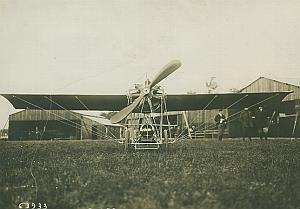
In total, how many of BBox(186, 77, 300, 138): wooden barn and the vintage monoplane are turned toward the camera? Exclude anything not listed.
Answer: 2

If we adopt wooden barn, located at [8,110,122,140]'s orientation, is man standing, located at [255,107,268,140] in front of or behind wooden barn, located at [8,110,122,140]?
in front

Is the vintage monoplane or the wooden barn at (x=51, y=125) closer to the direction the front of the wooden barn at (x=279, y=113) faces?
the vintage monoplane

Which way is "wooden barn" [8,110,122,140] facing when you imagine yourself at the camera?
facing the viewer

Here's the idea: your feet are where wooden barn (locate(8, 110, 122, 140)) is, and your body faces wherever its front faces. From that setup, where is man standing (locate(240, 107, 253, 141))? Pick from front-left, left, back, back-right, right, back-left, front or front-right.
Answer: front-left

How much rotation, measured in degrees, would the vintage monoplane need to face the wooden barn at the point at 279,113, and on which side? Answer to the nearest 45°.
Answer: approximately 135° to its left

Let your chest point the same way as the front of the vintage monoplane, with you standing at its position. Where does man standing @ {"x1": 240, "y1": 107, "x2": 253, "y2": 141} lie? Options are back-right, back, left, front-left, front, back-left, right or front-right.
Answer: back-left

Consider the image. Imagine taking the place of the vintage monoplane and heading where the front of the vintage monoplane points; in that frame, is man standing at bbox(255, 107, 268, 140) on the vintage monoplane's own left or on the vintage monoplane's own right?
on the vintage monoplane's own left

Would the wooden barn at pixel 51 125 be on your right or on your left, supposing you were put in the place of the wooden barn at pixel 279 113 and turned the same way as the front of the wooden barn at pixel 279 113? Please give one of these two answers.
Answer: on your right

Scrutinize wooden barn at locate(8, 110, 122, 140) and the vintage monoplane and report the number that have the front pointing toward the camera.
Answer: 2

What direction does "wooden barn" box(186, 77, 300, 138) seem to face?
toward the camera
